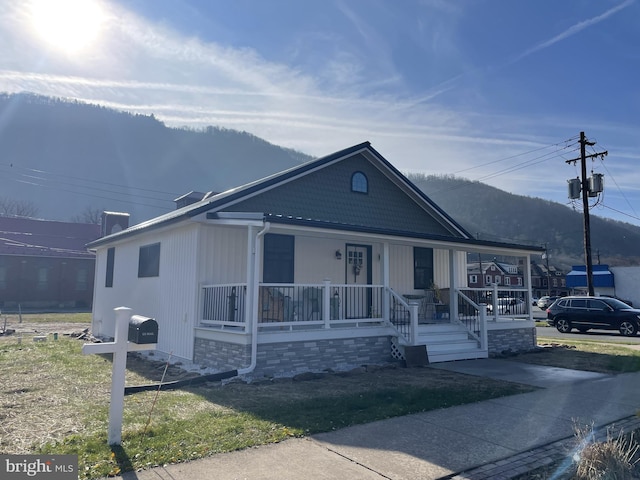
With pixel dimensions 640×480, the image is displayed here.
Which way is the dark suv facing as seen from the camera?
to the viewer's right

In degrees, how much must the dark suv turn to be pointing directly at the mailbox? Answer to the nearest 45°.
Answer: approximately 90° to its right

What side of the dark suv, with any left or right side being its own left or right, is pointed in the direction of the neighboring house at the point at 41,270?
back

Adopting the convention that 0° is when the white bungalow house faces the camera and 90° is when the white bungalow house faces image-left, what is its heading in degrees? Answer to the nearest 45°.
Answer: approximately 315°

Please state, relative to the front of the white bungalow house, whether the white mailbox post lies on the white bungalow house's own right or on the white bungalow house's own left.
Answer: on the white bungalow house's own right

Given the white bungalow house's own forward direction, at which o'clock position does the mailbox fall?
The mailbox is roughly at 2 o'clock from the white bungalow house.

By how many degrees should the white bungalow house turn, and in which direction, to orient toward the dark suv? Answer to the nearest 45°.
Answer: approximately 90° to its left

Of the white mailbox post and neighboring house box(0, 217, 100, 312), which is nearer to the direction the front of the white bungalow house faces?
the white mailbox post

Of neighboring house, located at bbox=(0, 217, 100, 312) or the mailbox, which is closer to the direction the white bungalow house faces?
the mailbox
